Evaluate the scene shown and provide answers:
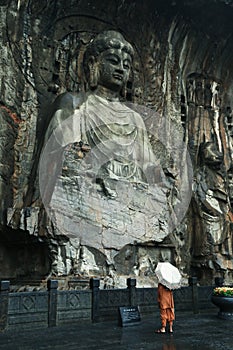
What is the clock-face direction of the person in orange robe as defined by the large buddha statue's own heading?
The person in orange robe is roughly at 1 o'clock from the large buddha statue.

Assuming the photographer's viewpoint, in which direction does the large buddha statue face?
facing the viewer and to the right of the viewer
